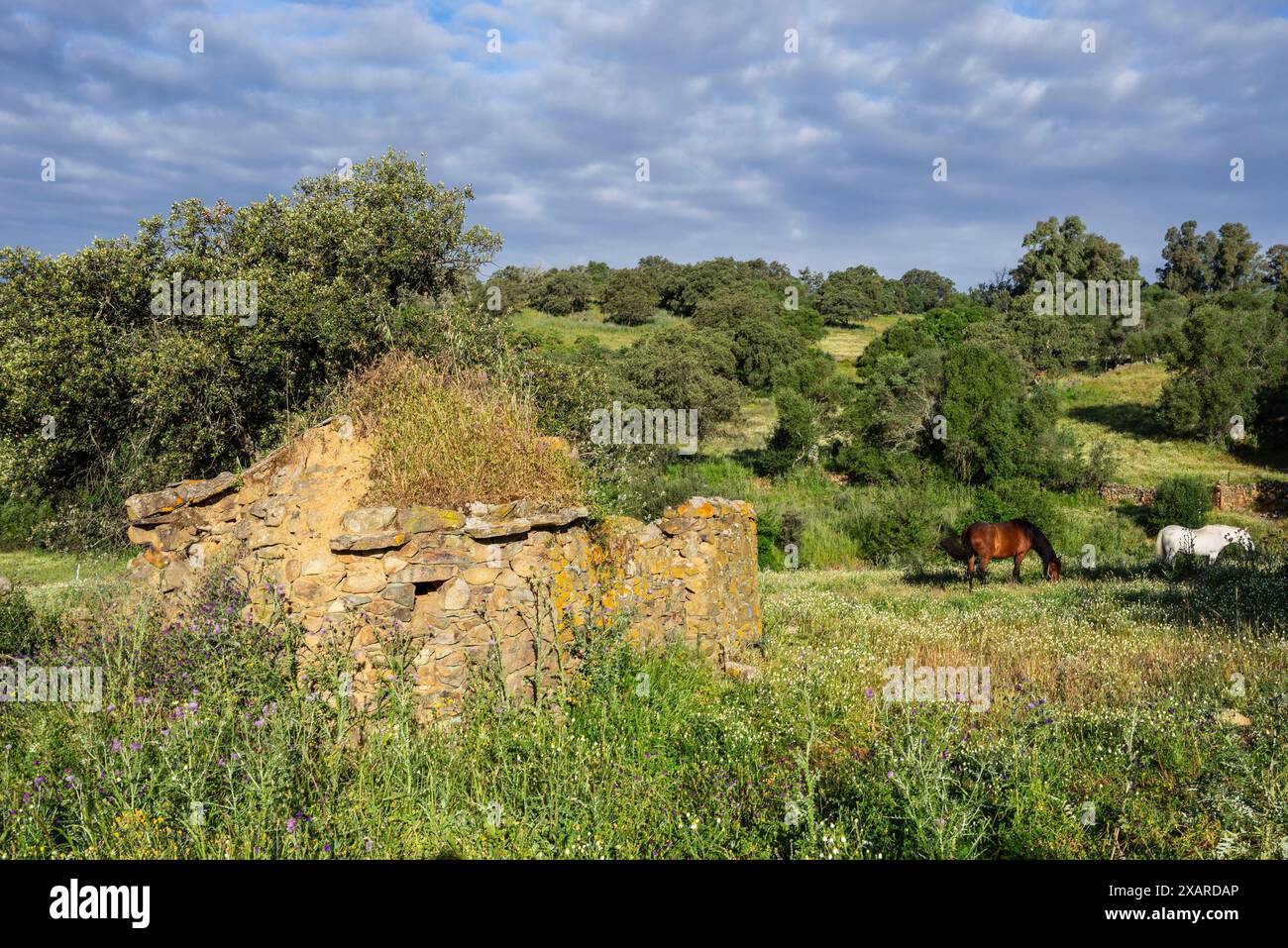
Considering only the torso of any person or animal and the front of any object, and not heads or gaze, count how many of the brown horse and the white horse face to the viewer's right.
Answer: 2

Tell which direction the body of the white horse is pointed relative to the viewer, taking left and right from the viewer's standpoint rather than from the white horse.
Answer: facing to the right of the viewer

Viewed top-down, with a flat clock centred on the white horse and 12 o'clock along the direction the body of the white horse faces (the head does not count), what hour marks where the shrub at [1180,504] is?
The shrub is roughly at 9 o'clock from the white horse.

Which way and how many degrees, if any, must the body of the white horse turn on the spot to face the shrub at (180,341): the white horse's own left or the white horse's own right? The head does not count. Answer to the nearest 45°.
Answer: approximately 135° to the white horse's own right

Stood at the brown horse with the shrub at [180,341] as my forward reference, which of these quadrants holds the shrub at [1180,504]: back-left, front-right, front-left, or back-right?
back-right

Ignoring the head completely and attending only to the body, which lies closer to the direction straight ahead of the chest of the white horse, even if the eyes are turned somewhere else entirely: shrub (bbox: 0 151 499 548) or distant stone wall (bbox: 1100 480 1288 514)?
the distant stone wall

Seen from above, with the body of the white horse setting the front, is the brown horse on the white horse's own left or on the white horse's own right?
on the white horse's own right

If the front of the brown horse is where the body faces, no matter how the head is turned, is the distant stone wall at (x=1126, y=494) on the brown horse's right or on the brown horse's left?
on the brown horse's left

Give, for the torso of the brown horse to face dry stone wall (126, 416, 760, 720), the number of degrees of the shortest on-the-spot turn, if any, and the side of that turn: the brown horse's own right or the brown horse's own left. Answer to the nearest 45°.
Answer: approximately 90° to the brown horse's own right

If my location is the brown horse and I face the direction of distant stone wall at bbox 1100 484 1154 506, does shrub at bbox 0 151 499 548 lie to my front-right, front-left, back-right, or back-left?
back-left

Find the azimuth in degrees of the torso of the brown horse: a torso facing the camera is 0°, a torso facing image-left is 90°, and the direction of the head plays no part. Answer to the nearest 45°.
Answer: approximately 270°

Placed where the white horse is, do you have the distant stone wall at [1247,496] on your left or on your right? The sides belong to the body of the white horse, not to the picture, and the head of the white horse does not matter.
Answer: on your left

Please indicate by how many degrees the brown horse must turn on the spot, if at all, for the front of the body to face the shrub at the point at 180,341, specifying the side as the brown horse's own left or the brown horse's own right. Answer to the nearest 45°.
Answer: approximately 135° to the brown horse's own right
